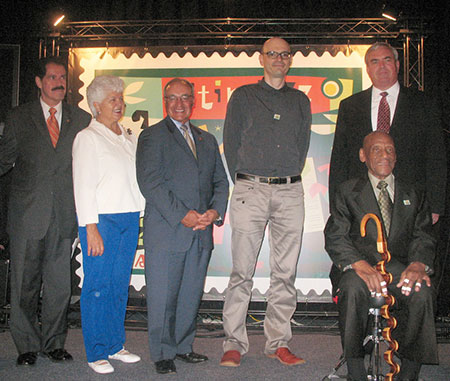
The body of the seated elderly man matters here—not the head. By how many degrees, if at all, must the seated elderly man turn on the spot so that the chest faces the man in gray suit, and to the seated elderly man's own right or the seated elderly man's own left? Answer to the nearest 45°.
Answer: approximately 90° to the seated elderly man's own right

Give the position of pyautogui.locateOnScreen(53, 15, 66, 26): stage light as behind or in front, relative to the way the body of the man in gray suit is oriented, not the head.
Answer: behind

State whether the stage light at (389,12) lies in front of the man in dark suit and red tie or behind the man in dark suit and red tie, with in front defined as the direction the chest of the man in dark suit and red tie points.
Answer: behind

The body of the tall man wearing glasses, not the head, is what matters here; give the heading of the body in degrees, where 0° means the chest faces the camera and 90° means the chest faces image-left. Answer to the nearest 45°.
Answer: approximately 0°

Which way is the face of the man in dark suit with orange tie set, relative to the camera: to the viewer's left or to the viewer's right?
to the viewer's right

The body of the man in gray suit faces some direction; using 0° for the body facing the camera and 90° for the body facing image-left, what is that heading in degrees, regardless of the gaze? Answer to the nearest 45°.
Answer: approximately 315°

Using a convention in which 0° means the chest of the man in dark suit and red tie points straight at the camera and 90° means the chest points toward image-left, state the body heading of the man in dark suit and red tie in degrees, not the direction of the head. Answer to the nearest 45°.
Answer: approximately 0°
